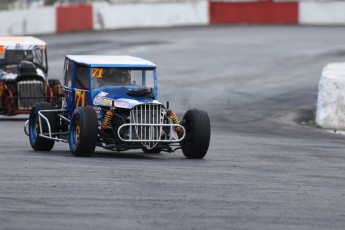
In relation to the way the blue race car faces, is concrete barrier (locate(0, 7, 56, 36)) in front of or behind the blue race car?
behind

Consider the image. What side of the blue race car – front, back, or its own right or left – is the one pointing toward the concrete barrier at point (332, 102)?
left

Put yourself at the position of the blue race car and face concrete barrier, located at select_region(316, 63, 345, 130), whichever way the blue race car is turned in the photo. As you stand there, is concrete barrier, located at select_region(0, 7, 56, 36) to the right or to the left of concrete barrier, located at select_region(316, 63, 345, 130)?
left

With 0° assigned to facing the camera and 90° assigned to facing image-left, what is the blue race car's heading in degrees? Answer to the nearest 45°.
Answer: approximately 315°
